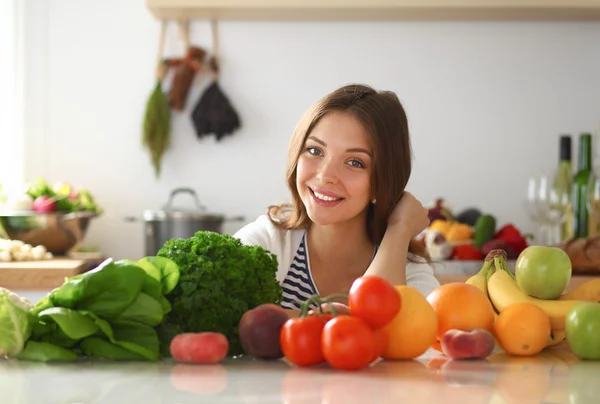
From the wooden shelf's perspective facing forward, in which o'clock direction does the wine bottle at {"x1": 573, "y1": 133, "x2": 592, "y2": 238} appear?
The wine bottle is roughly at 9 o'clock from the wooden shelf.

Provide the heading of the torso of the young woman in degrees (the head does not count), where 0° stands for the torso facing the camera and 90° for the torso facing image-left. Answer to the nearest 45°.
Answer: approximately 0°

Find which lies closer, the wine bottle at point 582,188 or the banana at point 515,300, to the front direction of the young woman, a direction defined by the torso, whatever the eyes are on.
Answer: the banana

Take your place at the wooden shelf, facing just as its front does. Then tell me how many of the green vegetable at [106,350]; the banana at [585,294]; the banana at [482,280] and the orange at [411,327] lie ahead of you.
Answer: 4

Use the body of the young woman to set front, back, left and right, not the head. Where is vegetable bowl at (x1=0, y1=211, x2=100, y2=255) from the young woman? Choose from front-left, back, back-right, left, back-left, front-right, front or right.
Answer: back-right

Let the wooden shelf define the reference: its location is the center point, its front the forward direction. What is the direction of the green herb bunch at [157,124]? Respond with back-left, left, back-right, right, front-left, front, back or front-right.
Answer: right

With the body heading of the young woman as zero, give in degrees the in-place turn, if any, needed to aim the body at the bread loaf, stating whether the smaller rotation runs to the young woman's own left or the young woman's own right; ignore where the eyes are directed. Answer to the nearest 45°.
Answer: approximately 135° to the young woman's own left

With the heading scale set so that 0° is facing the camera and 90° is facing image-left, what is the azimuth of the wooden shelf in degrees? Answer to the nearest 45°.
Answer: approximately 0°

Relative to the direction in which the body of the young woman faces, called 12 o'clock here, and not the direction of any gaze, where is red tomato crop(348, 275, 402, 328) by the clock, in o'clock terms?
The red tomato is roughly at 12 o'clock from the young woman.

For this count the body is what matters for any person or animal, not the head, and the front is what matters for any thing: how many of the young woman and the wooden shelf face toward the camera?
2
